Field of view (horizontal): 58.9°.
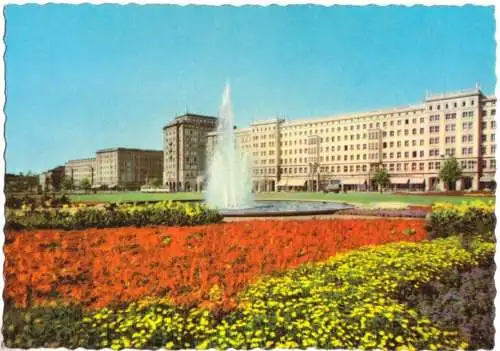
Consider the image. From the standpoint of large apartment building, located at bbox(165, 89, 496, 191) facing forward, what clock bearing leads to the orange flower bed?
The orange flower bed is roughly at 12 o'clock from the large apartment building.

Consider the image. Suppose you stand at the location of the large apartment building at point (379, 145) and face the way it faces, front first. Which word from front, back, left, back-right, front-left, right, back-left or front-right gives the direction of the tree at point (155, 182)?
front-right

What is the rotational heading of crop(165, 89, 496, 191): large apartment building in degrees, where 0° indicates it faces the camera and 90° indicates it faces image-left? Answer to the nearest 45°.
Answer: approximately 45°

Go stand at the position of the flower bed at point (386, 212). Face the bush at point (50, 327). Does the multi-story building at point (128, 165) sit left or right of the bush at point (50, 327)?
right

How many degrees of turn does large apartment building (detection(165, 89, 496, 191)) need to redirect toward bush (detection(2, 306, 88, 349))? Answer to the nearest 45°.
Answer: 0° — it already faces it

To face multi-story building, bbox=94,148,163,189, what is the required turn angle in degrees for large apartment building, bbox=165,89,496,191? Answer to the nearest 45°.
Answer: approximately 45° to its right
